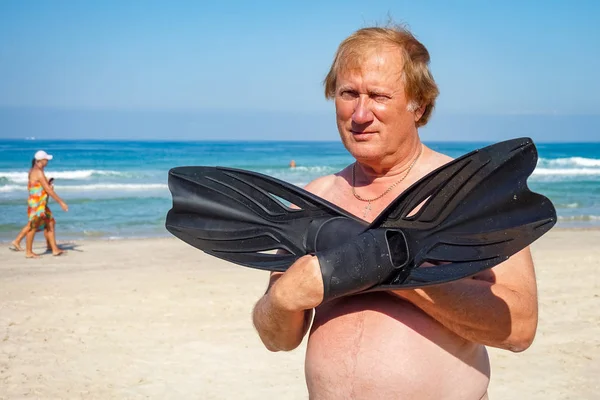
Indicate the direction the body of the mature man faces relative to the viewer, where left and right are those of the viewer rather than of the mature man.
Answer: facing the viewer and to the left of the viewer

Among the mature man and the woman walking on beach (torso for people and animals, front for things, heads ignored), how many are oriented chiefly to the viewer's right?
1

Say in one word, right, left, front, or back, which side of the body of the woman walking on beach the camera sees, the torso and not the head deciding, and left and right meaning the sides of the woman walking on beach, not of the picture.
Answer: right

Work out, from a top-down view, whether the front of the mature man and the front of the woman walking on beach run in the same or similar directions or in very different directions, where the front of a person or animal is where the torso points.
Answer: very different directions

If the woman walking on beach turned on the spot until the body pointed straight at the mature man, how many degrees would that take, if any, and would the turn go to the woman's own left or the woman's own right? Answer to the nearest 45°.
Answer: approximately 90° to the woman's own right

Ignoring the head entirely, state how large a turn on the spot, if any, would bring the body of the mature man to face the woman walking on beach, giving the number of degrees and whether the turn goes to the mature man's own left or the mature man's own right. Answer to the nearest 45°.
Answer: approximately 90° to the mature man's own right

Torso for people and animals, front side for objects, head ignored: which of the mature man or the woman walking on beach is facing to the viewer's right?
the woman walking on beach
